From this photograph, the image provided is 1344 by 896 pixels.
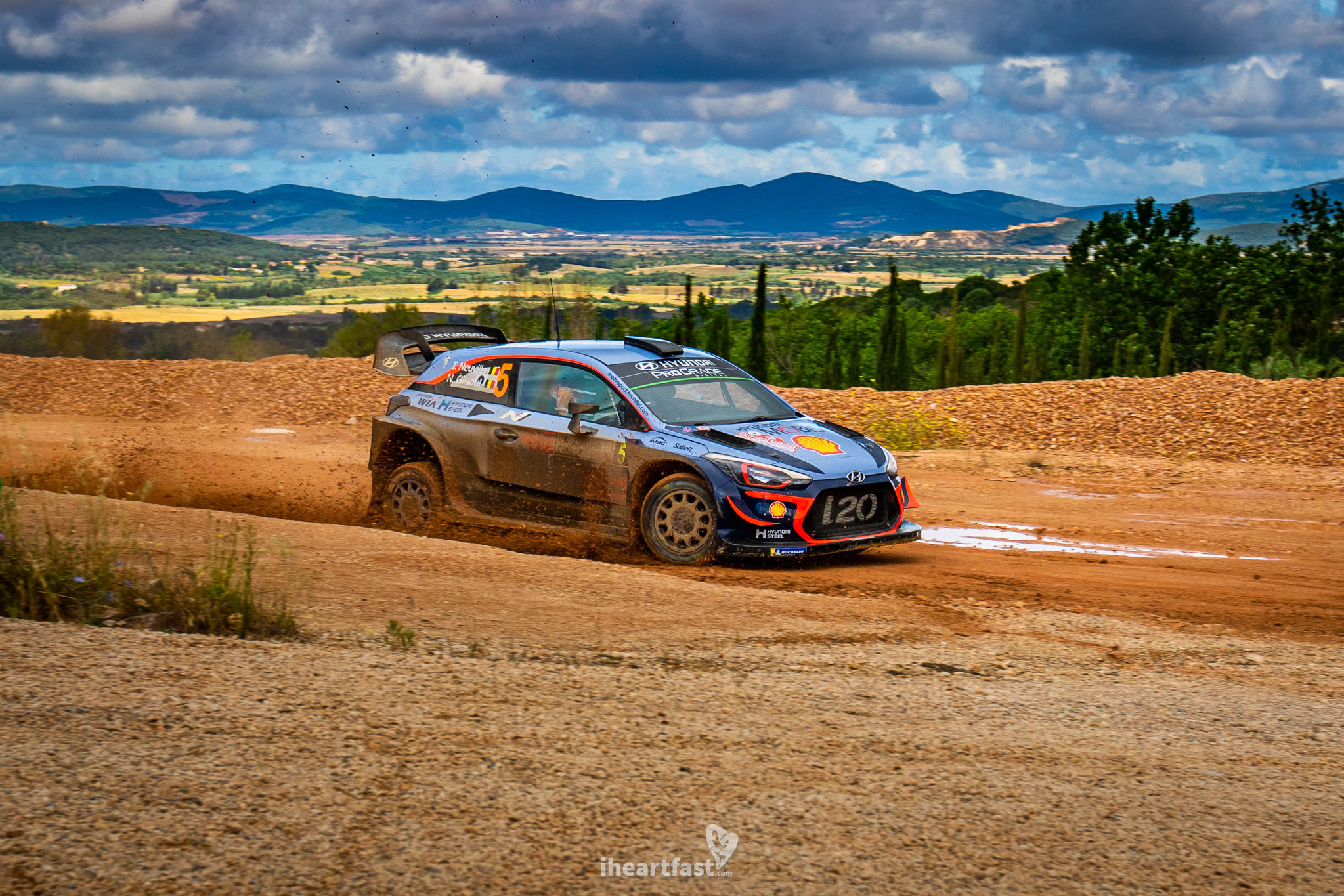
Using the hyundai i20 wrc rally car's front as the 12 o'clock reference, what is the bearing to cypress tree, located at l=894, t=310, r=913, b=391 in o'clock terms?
The cypress tree is roughly at 8 o'clock from the hyundai i20 wrc rally car.

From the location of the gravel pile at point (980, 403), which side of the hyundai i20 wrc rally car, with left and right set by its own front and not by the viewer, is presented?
left

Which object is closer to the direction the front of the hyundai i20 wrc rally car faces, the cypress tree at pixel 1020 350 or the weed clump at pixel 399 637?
the weed clump

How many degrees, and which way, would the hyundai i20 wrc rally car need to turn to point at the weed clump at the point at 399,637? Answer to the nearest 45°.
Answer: approximately 45° to its right

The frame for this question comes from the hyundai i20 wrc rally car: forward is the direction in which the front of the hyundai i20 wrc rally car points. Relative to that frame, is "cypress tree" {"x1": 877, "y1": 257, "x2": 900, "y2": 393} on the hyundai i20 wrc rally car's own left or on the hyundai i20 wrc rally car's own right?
on the hyundai i20 wrc rally car's own left

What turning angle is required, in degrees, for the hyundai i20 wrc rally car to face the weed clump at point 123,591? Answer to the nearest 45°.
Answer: approximately 90° to its right

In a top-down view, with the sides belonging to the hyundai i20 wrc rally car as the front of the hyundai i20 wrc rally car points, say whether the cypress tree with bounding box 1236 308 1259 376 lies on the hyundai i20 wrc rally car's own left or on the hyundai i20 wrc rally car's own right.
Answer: on the hyundai i20 wrc rally car's own left

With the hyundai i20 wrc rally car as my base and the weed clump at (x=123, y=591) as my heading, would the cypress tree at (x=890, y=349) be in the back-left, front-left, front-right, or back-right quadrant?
back-right

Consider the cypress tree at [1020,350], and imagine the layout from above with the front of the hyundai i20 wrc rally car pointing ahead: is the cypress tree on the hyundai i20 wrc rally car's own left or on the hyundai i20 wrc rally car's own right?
on the hyundai i20 wrc rally car's own left

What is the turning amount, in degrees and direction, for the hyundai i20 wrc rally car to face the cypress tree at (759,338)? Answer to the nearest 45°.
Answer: approximately 135° to its left

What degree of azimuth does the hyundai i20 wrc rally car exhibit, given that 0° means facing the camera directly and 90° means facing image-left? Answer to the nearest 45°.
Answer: approximately 315°
